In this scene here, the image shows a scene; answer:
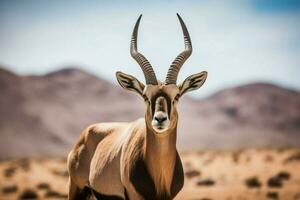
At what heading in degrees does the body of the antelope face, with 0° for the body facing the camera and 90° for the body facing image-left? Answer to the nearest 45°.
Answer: approximately 315°

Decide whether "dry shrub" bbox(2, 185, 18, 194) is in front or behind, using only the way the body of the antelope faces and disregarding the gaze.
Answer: behind

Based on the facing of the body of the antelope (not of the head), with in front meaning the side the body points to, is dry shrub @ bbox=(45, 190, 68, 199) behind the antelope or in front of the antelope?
behind

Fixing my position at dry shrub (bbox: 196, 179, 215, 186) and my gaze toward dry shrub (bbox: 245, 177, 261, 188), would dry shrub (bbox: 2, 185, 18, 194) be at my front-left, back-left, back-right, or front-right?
back-right

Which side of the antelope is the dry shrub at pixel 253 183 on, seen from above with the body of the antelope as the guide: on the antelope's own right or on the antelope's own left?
on the antelope's own left

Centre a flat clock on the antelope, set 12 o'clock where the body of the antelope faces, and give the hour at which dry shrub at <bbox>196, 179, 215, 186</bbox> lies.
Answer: The dry shrub is roughly at 8 o'clock from the antelope.

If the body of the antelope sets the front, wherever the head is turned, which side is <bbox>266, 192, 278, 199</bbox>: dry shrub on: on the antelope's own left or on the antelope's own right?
on the antelope's own left
